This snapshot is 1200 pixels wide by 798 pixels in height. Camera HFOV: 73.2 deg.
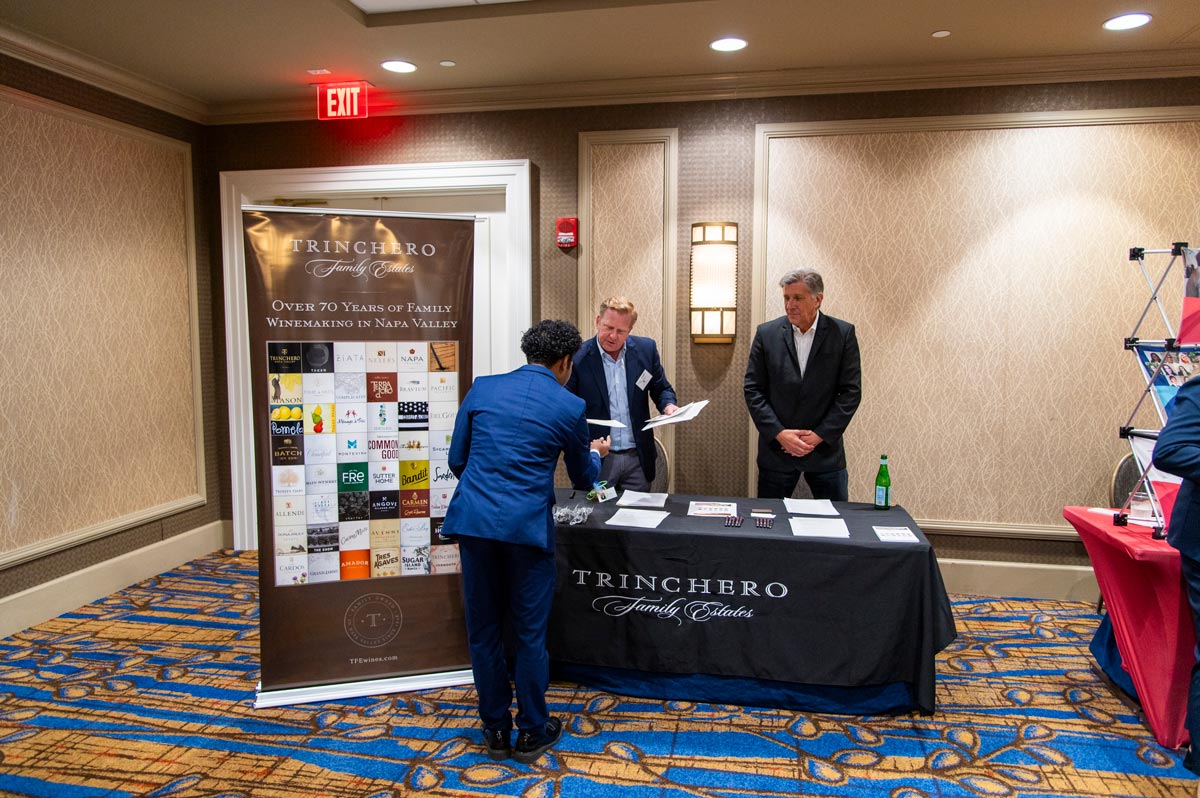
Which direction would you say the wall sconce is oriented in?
toward the camera

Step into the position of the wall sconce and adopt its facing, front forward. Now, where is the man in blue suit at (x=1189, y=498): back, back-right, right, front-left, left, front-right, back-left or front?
front-left

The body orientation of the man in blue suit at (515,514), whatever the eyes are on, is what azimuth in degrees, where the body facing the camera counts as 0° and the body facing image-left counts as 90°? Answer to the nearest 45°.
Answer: approximately 225°

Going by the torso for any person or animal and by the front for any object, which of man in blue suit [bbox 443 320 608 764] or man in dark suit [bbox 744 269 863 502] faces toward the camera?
the man in dark suit

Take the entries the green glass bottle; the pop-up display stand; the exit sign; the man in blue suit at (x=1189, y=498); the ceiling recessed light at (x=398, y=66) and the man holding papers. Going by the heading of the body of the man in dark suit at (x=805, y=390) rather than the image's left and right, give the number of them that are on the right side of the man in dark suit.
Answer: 3

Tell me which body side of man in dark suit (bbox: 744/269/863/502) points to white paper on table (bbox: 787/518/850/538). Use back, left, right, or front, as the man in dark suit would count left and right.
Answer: front

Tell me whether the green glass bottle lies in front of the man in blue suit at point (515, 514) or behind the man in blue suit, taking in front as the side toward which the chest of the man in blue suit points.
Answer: in front

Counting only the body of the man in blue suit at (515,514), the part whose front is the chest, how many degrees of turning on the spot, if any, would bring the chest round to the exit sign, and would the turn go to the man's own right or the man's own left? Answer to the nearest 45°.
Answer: approximately 90° to the man's own left

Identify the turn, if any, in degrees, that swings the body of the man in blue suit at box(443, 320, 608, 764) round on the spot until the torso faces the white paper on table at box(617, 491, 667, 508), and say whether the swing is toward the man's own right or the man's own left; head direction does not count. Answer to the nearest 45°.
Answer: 0° — they already face it

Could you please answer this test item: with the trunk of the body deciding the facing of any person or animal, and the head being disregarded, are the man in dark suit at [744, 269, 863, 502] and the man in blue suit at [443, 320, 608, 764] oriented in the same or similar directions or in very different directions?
very different directions

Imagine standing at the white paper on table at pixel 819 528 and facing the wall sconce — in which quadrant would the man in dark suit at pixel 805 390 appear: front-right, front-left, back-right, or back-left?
front-right

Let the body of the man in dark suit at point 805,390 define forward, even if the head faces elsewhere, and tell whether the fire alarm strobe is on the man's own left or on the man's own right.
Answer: on the man's own right

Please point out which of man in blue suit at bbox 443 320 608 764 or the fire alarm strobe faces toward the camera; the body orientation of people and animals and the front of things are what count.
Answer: the fire alarm strobe

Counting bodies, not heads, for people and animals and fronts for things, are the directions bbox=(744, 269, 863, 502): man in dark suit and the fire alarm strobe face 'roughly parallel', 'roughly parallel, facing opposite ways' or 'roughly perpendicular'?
roughly parallel

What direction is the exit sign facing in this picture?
toward the camera

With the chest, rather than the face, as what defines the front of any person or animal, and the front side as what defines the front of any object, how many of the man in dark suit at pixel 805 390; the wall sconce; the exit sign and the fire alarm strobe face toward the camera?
4

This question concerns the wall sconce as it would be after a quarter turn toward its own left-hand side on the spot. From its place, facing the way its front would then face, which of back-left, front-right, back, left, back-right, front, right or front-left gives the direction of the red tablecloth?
front-right

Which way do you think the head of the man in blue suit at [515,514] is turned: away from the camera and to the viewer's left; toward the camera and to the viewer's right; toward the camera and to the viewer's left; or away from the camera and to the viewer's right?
away from the camera and to the viewer's right

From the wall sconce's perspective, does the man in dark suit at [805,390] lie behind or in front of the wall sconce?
in front
